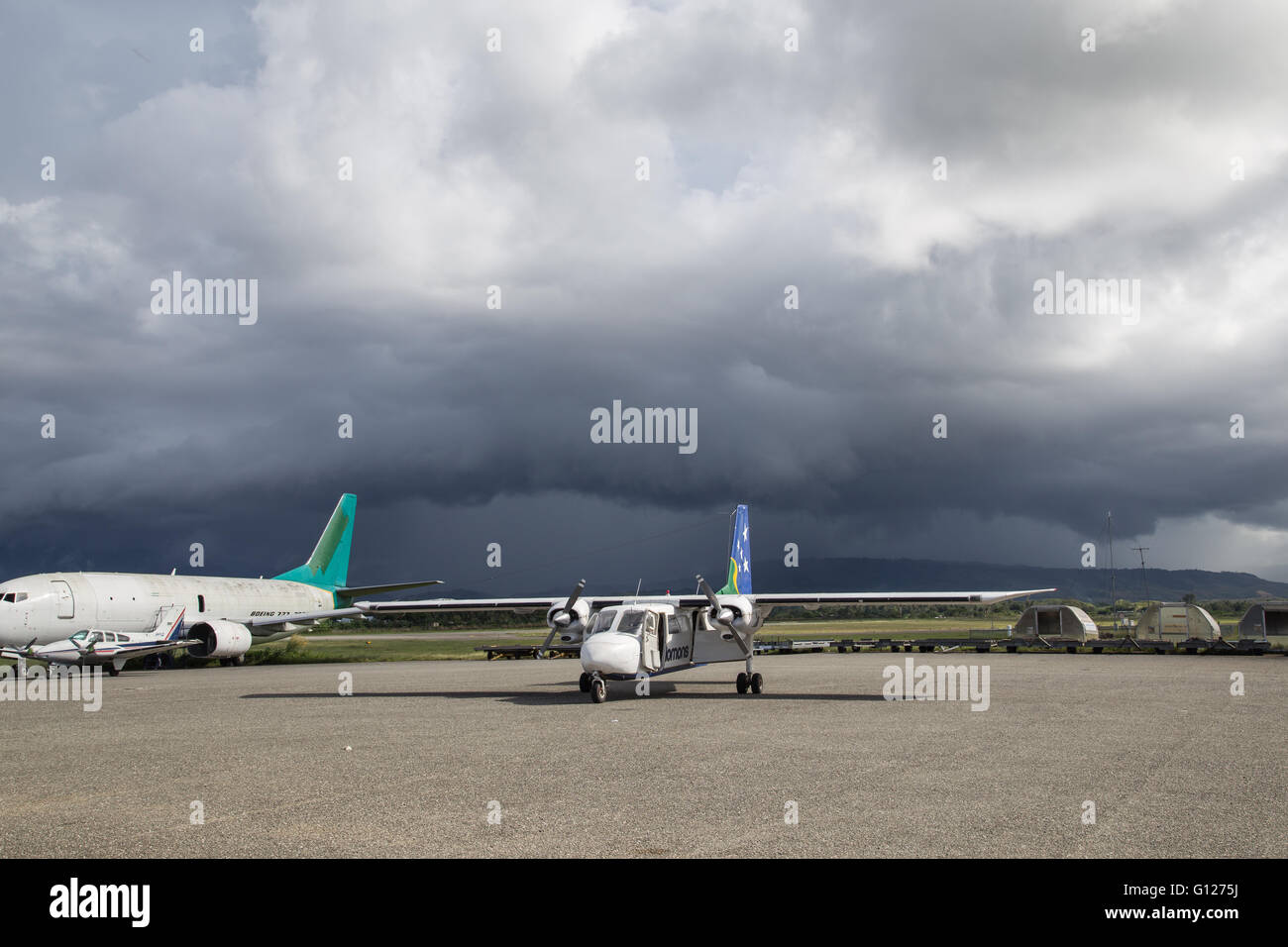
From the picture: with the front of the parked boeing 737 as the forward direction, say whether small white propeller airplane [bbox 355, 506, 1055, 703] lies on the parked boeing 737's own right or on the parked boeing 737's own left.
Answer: on the parked boeing 737's own left

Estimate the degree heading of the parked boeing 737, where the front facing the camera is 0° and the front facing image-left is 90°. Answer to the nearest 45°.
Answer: approximately 45°
